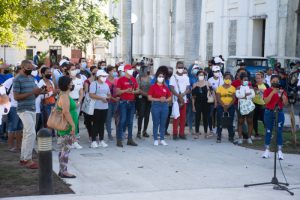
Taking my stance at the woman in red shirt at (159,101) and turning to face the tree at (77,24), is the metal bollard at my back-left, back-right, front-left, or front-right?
back-left

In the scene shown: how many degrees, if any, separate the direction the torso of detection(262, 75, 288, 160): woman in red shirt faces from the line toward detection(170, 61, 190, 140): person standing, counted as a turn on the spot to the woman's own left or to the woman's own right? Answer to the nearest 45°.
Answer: approximately 135° to the woman's own right

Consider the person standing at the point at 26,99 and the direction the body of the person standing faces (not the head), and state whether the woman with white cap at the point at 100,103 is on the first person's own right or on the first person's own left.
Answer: on the first person's own left

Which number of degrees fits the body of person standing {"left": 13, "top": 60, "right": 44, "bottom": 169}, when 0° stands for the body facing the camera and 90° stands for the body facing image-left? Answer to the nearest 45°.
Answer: approximately 315°

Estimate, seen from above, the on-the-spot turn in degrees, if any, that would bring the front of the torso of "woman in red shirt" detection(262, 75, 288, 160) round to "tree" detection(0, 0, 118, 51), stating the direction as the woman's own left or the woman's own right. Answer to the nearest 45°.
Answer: approximately 135° to the woman's own right

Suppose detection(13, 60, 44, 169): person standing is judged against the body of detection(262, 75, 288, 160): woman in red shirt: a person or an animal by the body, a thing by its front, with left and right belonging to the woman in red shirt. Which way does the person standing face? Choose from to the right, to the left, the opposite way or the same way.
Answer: to the left

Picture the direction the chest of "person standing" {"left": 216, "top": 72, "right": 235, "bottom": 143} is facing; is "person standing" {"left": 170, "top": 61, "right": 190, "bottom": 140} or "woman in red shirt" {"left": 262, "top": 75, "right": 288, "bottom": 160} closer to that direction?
the woman in red shirt

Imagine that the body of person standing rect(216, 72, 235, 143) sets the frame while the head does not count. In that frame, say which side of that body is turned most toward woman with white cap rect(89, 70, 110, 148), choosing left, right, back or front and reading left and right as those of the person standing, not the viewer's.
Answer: right

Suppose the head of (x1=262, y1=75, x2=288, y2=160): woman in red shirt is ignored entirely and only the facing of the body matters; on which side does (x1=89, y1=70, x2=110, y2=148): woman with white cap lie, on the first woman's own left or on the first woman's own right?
on the first woman's own right
